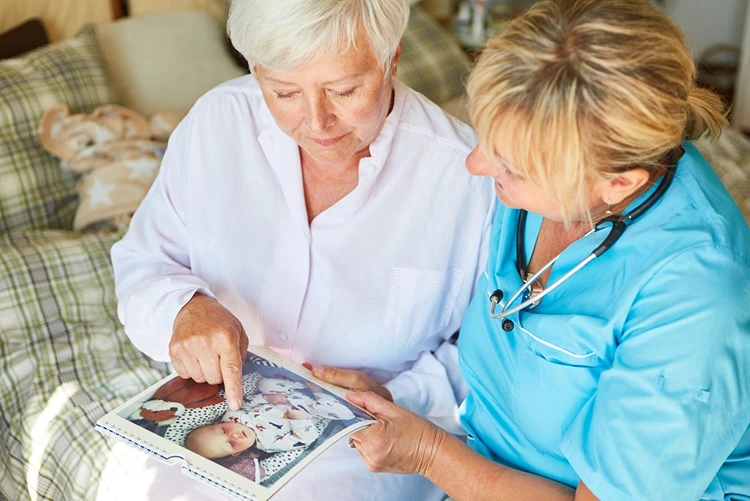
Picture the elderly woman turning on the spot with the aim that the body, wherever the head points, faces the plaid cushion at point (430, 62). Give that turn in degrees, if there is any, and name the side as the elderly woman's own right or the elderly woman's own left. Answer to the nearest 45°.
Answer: approximately 180°

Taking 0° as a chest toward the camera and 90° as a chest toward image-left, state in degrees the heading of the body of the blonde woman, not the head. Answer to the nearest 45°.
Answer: approximately 45°

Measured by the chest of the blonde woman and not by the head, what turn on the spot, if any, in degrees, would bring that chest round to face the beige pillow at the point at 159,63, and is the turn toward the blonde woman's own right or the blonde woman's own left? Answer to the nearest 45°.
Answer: approximately 90° to the blonde woman's own right

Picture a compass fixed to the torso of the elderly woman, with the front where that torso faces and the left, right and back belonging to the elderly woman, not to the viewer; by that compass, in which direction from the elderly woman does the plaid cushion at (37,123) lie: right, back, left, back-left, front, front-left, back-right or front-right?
back-right

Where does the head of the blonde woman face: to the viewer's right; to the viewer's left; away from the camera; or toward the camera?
to the viewer's left

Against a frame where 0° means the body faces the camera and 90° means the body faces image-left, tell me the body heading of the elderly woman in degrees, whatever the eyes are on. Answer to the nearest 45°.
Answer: approximately 0°

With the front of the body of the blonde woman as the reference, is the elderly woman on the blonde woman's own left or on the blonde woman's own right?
on the blonde woman's own right
